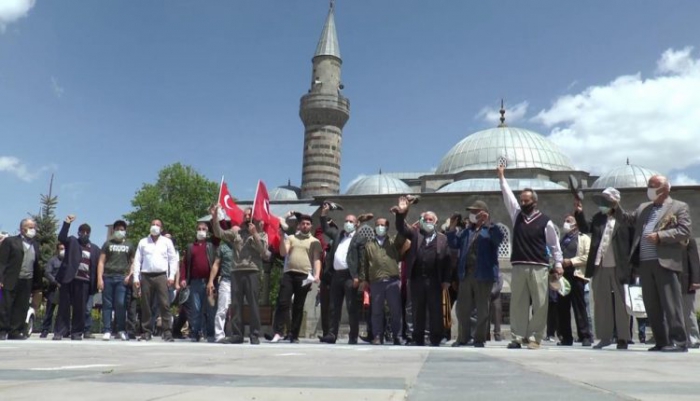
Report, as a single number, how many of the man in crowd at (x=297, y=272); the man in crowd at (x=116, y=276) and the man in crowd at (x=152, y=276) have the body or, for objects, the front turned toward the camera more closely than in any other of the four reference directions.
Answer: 3

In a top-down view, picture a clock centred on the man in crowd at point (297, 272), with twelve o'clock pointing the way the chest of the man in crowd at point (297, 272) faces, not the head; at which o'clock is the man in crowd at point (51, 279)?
the man in crowd at point (51, 279) is roughly at 4 o'clock from the man in crowd at point (297, 272).

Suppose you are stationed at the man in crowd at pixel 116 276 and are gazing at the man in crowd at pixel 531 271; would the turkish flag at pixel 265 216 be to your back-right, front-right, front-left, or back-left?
front-left

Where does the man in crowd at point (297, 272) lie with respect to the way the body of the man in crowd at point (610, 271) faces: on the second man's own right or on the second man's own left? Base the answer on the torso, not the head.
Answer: on the second man's own right

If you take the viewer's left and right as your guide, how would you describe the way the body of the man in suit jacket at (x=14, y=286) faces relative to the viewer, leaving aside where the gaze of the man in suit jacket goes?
facing the viewer and to the right of the viewer

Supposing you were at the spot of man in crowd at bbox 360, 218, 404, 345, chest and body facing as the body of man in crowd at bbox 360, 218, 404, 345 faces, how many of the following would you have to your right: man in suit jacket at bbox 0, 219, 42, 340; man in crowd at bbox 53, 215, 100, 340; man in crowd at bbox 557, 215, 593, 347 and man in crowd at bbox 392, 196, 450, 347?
2

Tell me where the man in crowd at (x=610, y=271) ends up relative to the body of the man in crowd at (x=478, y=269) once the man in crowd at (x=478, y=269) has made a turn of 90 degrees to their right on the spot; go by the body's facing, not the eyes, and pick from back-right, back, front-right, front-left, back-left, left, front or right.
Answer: back-right

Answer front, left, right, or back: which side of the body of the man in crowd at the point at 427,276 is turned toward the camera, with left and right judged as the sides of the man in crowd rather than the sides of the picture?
front

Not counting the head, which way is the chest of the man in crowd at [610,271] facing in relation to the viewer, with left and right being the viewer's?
facing the viewer and to the left of the viewer

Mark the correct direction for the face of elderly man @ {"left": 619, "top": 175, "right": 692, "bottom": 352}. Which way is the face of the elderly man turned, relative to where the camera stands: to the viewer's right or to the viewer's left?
to the viewer's left

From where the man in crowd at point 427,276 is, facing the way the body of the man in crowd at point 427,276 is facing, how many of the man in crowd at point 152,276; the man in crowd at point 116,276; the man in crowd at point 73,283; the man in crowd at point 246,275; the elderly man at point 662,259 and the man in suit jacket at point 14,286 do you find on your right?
5

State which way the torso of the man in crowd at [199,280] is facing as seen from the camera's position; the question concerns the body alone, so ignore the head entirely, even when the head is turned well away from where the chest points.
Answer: toward the camera

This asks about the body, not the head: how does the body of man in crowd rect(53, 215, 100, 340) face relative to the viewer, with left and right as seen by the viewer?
facing the viewer

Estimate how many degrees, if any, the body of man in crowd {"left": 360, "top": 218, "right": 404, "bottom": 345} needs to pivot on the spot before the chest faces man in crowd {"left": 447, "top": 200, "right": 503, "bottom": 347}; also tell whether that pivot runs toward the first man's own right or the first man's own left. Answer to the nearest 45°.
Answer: approximately 45° to the first man's own left

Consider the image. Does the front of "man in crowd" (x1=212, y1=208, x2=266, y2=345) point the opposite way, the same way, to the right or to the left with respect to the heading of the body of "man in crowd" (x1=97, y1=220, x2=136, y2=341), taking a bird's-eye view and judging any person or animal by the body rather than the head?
the same way

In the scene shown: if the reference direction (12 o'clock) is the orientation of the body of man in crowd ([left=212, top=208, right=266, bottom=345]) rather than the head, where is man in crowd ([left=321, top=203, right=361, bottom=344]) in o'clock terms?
man in crowd ([left=321, top=203, right=361, bottom=344]) is roughly at 8 o'clock from man in crowd ([left=212, top=208, right=266, bottom=345]).

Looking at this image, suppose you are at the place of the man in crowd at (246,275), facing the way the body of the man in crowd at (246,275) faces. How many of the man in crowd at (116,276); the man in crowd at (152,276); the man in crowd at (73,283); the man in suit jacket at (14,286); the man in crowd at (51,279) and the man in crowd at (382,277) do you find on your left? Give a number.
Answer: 1
